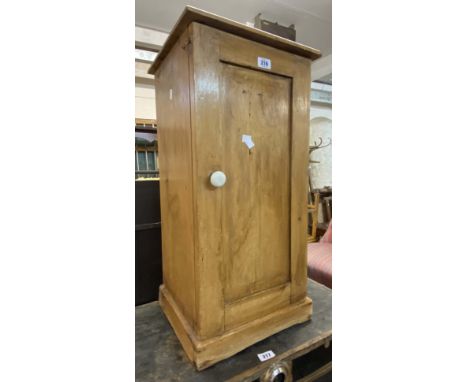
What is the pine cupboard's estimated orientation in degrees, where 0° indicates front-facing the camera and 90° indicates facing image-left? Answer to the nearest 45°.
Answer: approximately 315°
